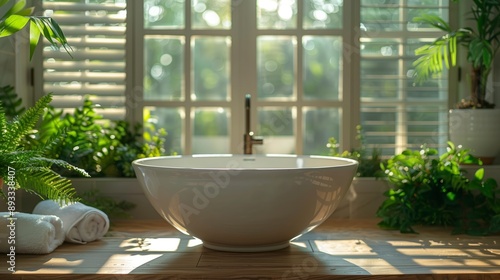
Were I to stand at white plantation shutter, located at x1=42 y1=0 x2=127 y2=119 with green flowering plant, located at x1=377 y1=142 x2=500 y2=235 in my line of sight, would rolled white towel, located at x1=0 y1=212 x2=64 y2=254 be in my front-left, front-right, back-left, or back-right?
front-right

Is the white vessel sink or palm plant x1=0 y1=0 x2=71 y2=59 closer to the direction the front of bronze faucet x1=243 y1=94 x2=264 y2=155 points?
the white vessel sink

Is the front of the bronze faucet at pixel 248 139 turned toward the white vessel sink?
yes

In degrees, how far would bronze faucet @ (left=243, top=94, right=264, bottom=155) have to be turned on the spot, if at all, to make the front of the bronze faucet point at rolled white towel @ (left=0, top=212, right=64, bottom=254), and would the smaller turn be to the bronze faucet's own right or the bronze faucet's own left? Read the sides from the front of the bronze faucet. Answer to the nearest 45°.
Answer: approximately 45° to the bronze faucet's own right

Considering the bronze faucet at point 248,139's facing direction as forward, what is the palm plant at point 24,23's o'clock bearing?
The palm plant is roughly at 3 o'clock from the bronze faucet.

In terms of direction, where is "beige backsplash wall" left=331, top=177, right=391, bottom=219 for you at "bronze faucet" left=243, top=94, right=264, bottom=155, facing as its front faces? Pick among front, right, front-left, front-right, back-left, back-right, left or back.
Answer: left

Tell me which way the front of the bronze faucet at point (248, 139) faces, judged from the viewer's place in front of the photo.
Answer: facing the viewer

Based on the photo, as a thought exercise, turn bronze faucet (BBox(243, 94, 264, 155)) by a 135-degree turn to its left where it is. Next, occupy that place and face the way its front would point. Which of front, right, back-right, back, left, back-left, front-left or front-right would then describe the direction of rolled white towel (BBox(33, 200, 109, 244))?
back

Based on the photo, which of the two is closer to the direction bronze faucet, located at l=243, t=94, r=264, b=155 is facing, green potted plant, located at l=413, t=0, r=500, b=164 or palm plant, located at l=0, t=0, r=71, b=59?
the palm plant

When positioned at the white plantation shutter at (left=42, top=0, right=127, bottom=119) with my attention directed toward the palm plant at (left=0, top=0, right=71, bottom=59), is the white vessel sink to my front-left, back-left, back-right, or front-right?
front-left

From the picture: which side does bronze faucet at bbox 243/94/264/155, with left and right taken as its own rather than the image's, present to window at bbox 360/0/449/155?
left

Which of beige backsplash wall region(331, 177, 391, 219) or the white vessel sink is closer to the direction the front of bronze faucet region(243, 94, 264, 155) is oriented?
the white vessel sink
